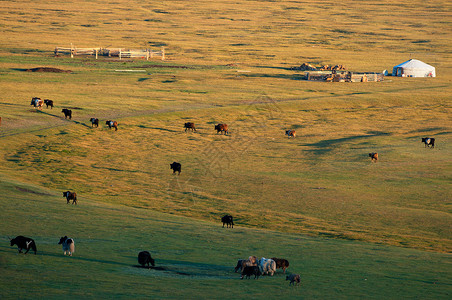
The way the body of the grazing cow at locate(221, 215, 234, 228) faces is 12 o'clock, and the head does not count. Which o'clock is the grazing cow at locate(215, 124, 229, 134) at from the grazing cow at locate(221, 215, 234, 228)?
the grazing cow at locate(215, 124, 229, 134) is roughly at 3 o'clock from the grazing cow at locate(221, 215, 234, 228).

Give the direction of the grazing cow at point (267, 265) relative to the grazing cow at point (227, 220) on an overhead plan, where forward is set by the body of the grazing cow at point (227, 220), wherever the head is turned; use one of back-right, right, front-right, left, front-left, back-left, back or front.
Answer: left

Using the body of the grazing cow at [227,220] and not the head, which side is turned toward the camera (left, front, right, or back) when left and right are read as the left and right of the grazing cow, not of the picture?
left

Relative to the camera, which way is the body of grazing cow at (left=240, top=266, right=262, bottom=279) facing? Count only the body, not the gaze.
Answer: to the viewer's left

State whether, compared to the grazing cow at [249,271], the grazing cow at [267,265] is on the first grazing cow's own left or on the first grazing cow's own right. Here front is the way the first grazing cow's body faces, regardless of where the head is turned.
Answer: on the first grazing cow's own right

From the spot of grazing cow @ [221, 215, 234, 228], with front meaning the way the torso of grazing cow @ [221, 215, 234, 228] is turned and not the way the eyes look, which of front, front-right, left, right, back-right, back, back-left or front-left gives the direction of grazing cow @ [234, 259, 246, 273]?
left

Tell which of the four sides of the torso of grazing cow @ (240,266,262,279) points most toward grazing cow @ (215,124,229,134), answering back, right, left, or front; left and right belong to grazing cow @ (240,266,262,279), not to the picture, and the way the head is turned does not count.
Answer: right
